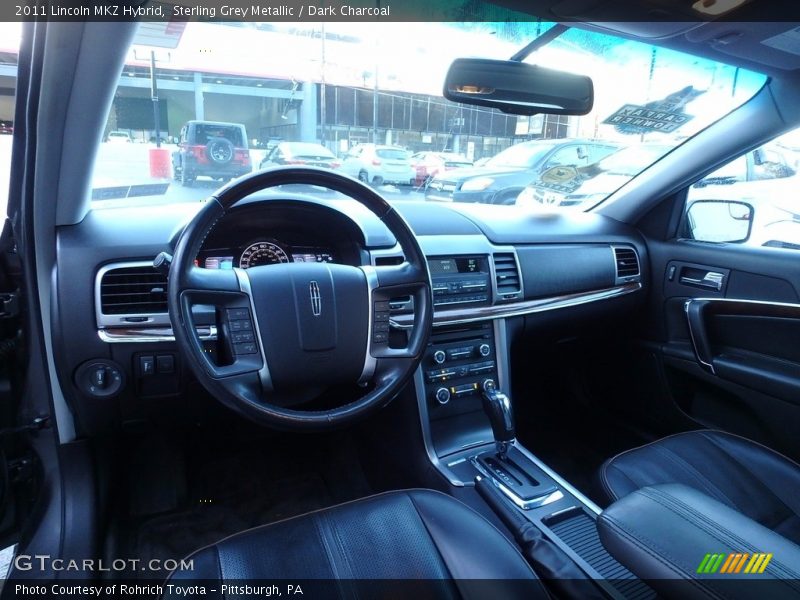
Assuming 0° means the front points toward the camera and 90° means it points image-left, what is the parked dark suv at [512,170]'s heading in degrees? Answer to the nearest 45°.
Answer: approximately 45°

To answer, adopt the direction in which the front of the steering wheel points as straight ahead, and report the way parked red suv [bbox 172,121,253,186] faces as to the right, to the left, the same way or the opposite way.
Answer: the opposite way

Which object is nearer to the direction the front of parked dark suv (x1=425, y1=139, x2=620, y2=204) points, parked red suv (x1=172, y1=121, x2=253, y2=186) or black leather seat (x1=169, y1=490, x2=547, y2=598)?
the parked red suv

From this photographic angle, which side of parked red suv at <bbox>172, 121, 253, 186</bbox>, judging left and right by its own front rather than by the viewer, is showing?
back

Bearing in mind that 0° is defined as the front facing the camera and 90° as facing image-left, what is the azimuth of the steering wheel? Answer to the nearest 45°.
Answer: approximately 0°

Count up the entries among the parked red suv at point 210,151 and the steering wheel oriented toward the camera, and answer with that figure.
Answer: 1

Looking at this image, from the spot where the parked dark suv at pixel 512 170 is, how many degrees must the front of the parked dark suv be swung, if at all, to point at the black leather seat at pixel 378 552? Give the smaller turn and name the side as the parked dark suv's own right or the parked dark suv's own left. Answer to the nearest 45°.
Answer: approximately 45° to the parked dark suv's own left

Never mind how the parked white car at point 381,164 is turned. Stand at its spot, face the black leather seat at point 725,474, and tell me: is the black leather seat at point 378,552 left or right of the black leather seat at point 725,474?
right

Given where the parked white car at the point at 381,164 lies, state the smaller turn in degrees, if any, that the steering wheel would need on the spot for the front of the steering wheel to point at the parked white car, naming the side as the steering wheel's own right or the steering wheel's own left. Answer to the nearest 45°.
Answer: approximately 180°

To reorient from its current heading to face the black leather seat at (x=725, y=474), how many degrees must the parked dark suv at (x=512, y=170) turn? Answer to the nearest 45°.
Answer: approximately 90° to its left

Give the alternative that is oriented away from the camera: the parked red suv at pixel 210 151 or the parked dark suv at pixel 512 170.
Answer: the parked red suv at pixel 210 151

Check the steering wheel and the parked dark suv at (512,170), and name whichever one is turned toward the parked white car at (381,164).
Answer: the parked dark suv

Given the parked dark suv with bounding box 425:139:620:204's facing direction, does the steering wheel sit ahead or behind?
ahead

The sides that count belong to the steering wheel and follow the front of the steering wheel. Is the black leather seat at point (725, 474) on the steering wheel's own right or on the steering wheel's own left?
on the steering wheel's own left

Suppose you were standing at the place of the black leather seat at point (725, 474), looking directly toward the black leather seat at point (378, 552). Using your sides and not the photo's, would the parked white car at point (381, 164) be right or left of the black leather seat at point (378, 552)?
right
